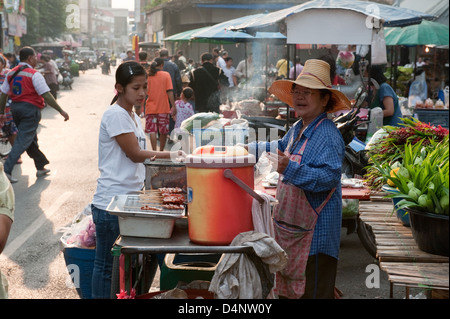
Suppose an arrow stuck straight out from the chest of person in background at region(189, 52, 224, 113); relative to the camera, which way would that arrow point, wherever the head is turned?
away from the camera

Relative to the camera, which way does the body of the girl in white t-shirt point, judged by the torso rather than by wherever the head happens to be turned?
to the viewer's right

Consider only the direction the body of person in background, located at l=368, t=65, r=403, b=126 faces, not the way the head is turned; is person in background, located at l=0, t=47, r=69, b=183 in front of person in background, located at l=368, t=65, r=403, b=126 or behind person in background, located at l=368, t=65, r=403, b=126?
in front

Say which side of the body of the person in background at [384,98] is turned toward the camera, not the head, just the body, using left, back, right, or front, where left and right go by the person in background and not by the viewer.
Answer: left

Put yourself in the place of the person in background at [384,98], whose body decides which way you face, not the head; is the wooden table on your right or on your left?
on your left

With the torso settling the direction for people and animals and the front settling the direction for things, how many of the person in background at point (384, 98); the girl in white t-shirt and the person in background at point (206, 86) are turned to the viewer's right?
1

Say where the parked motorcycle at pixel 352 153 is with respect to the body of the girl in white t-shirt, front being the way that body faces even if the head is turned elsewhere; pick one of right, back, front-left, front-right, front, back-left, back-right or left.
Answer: front-left

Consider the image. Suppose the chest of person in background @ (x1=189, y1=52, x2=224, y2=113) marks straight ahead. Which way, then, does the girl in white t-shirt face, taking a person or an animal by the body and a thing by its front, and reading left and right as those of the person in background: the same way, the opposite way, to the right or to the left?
to the right
